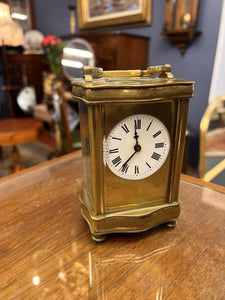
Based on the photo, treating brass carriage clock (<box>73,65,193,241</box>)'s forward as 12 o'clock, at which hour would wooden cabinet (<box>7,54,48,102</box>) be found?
The wooden cabinet is roughly at 5 o'clock from the brass carriage clock.

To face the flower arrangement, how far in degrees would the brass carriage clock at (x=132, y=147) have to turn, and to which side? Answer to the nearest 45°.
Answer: approximately 180°

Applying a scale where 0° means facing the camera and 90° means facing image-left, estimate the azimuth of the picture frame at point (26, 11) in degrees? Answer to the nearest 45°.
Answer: approximately 0°

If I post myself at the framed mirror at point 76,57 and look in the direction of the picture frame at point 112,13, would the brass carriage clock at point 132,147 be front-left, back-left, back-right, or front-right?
back-right

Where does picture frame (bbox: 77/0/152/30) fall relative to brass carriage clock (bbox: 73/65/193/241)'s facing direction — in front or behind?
behind

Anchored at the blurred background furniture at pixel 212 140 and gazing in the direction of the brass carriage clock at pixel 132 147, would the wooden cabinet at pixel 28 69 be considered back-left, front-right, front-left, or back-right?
back-right

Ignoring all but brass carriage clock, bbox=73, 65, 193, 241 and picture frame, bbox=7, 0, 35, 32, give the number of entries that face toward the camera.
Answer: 2

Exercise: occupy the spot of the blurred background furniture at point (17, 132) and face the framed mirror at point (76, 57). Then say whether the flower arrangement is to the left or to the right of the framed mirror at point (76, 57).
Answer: left

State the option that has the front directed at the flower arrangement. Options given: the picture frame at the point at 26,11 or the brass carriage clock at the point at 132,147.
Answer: the picture frame

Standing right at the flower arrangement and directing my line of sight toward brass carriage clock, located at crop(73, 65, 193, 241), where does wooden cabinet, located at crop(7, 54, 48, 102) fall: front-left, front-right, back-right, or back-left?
back-right

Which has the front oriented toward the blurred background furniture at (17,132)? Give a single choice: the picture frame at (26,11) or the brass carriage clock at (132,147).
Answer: the picture frame

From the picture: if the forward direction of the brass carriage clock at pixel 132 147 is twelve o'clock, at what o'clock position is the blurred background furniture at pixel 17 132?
The blurred background furniture is roughly at 5 o'clock from the brass carriage clock.
